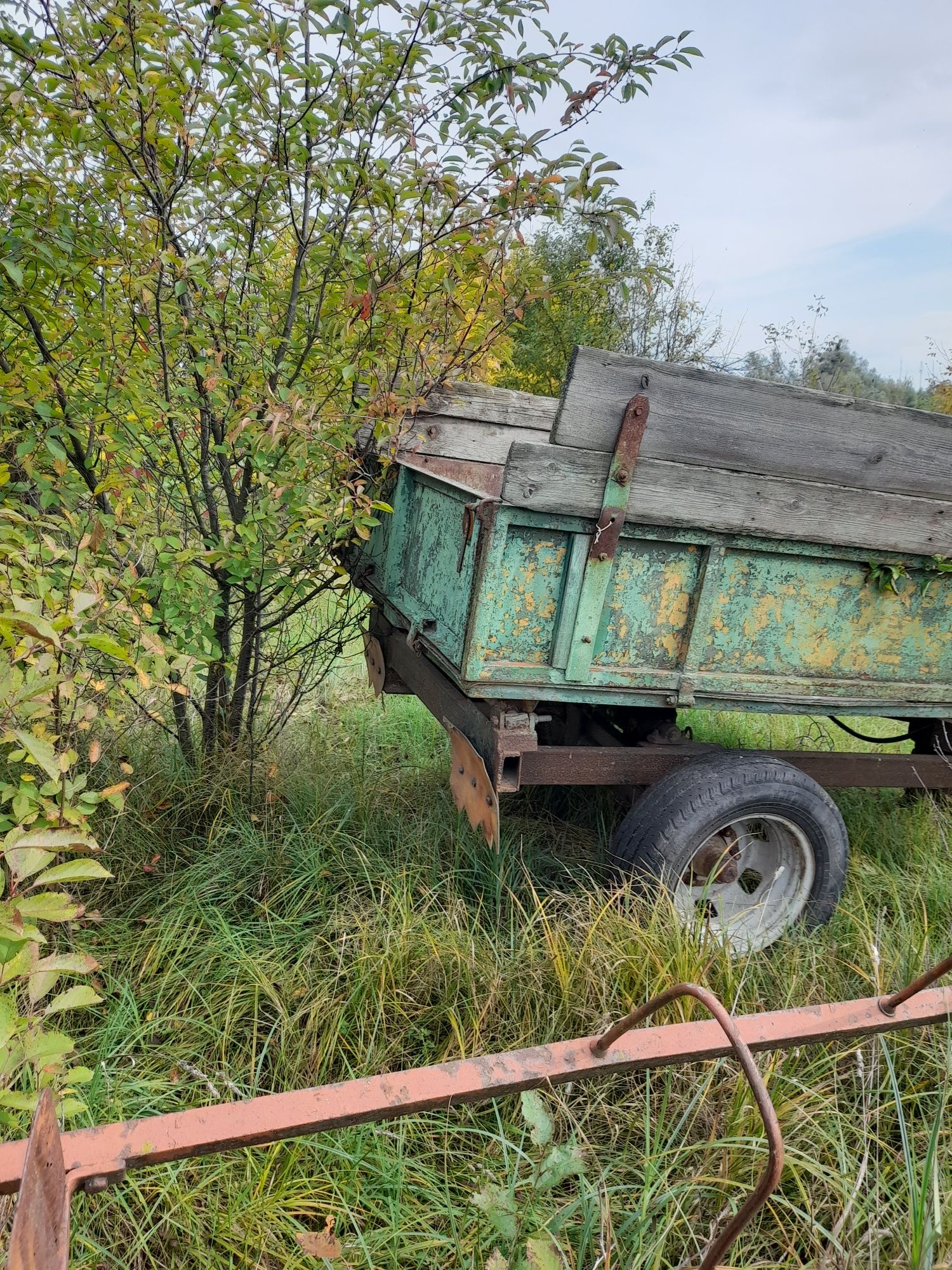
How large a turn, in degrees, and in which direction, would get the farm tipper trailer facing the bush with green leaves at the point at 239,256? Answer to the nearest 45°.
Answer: approximately 135° to its left

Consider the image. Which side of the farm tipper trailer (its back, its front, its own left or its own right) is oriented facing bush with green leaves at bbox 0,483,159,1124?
back

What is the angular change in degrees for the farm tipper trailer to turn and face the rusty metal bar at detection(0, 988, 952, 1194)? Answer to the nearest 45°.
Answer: approximately 135° to its right

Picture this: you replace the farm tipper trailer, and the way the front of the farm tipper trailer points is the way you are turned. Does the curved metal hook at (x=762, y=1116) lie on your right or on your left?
on your right

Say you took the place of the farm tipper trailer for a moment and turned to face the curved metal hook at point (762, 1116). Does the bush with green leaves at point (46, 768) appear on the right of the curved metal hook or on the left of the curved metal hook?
right
